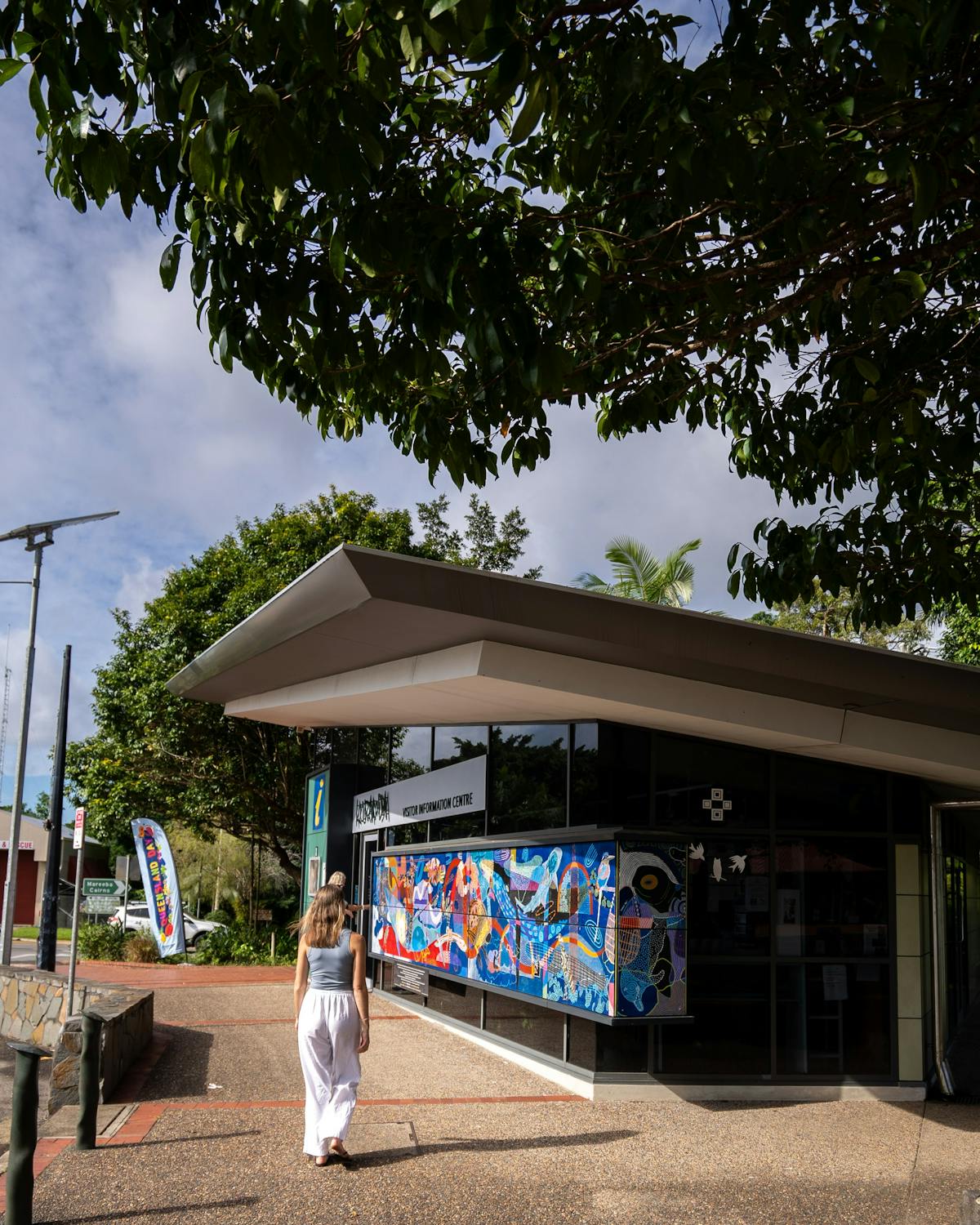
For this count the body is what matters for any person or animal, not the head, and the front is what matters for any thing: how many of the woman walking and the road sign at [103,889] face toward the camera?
1

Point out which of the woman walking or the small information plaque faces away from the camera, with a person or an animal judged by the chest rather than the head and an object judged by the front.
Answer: the woman walking

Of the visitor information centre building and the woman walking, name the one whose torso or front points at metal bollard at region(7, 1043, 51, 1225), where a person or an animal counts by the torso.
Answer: the visitor information centre building

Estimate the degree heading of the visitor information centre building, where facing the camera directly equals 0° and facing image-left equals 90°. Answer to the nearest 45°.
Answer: approximately 45°

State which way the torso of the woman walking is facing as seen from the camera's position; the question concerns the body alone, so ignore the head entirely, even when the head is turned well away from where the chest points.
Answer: away from the camera

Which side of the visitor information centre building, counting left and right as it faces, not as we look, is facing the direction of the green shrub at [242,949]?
right

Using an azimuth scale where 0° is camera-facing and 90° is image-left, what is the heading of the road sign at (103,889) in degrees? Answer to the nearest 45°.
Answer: approximately 0°

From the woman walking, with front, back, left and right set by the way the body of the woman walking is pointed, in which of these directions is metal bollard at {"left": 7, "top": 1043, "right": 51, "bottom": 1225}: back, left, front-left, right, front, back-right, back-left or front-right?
back-left

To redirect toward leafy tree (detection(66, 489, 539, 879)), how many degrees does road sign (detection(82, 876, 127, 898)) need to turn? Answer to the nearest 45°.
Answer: approximately 180°

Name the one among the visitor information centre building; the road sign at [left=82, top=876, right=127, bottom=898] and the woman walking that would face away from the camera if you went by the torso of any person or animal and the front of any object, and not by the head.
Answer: the woman walking

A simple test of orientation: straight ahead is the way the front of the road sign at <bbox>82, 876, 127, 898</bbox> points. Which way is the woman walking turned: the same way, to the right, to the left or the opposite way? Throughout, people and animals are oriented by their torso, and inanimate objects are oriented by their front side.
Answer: the opposite way

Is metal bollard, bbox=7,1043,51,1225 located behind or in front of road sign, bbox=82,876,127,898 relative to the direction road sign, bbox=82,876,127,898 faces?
in front

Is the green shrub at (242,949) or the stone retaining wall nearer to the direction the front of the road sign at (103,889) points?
the stone retaining wall

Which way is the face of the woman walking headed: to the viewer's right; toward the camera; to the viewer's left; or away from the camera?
away from the camera
